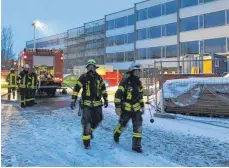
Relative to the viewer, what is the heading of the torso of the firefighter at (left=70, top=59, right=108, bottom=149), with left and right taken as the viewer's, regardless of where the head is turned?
facing the viewer

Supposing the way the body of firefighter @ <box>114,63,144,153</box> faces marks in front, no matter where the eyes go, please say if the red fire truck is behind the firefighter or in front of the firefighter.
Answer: behind

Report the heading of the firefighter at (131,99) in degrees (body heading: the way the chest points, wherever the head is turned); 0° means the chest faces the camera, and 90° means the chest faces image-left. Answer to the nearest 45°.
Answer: approximately 315°

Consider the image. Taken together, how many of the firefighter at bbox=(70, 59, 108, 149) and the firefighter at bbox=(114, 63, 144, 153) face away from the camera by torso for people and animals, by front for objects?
0

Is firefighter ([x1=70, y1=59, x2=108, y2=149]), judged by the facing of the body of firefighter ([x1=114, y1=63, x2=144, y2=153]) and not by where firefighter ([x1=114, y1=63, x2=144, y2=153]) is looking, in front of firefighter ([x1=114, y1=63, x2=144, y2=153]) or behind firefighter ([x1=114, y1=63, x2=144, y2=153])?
behind

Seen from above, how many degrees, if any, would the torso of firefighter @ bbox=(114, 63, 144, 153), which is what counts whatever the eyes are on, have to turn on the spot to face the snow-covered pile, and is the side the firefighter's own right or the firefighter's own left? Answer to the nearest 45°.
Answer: approximately 135° to the firefighter's own left

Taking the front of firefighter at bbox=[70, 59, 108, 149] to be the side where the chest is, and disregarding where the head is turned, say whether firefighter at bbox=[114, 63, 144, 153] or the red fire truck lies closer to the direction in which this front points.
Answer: the firefighter

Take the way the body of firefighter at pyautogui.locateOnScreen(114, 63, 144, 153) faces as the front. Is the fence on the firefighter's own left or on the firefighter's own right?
on the firefighter's own left

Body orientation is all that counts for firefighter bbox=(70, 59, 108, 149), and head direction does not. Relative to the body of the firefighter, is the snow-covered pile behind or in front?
behind

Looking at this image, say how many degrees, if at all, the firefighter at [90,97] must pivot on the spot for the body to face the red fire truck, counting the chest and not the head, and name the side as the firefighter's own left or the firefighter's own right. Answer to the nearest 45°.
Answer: approximately 180°

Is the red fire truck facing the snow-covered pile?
no
